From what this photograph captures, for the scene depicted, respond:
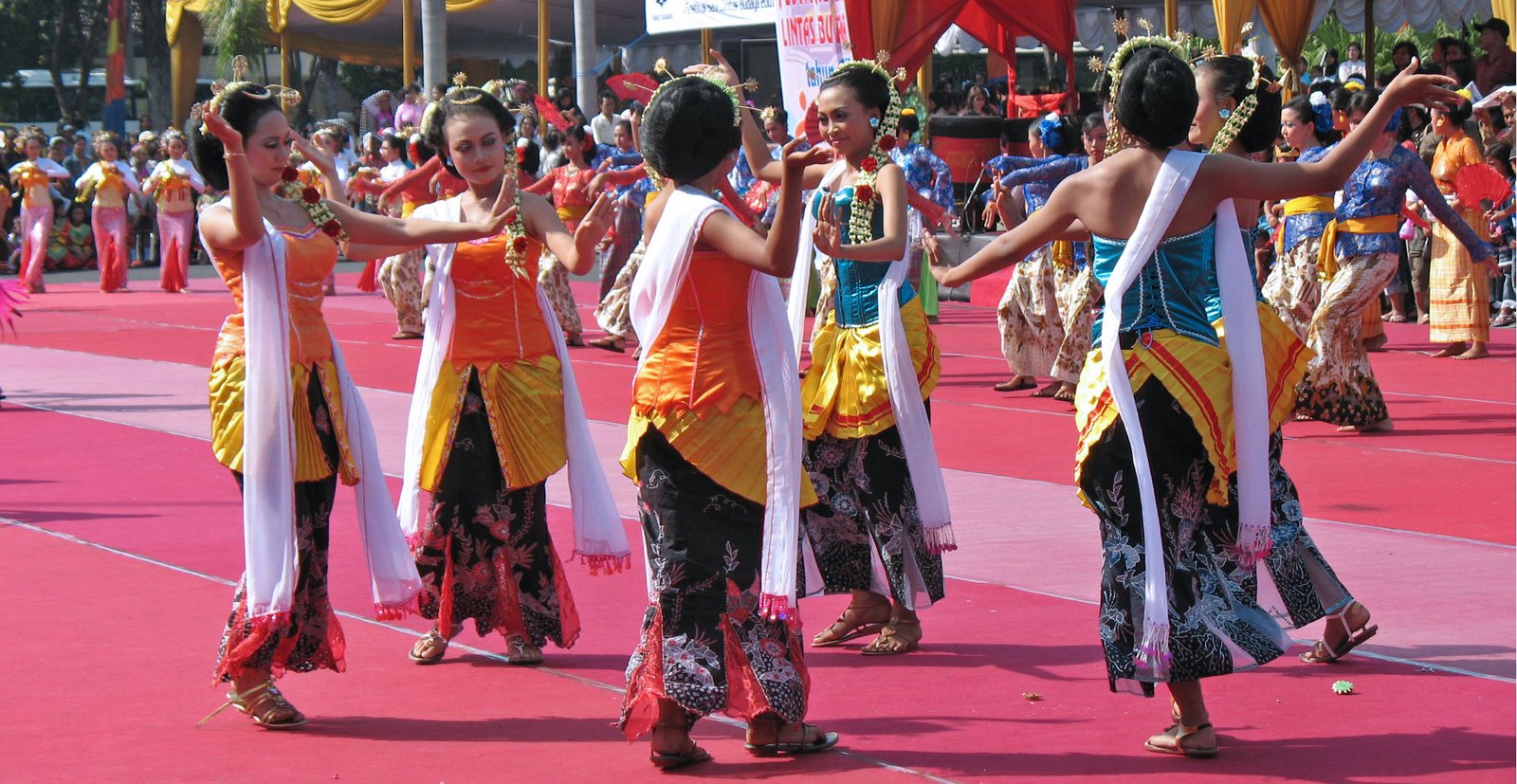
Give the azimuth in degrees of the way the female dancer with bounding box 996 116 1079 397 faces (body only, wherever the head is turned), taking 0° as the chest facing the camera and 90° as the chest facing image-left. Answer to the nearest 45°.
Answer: approximately 90°

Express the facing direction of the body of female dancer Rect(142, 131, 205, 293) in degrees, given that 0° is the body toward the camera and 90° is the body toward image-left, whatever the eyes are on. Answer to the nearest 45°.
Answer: approximately 0°

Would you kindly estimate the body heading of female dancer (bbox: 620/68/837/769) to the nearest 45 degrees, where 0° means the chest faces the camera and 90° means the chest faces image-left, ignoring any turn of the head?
approximately 225°

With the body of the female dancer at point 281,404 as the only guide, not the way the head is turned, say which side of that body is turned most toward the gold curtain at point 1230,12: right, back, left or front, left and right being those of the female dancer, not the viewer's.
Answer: left

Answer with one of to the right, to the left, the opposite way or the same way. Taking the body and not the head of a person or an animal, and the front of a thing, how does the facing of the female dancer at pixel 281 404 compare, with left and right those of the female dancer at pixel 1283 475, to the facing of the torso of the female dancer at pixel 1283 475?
the opposite way

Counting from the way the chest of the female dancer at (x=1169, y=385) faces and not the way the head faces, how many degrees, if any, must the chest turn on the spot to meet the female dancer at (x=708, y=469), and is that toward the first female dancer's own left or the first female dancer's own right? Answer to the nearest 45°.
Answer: approximately 90° to the first female dancer's own left

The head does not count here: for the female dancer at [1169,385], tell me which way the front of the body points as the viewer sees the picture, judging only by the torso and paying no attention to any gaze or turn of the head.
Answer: away from the camera

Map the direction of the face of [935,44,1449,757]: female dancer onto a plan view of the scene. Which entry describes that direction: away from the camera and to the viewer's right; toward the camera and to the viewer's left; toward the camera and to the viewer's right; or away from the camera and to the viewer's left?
away from the camera and to the viewer's left
